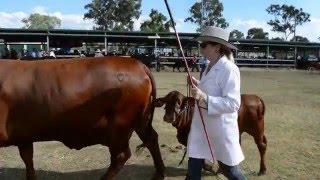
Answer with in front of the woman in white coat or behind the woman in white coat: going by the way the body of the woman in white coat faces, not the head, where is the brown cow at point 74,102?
in front

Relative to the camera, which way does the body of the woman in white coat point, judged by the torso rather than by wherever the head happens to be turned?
to the viewer's left
